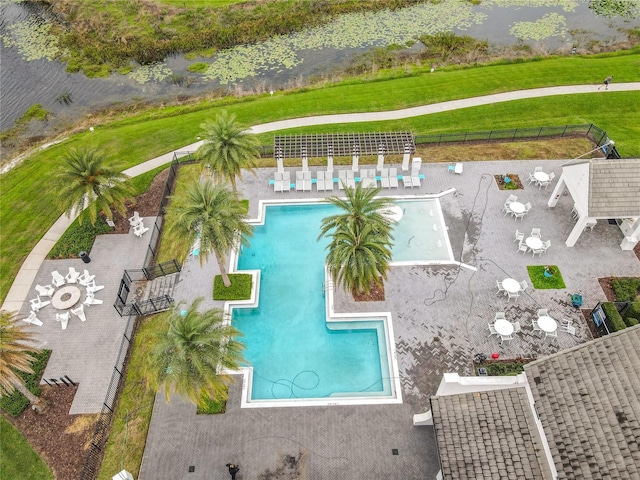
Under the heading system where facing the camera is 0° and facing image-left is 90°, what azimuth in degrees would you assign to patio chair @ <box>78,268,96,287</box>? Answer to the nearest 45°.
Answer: approximately 45°

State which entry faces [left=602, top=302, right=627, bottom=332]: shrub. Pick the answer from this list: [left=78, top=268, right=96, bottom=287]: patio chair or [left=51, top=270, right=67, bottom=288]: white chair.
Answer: the white chair

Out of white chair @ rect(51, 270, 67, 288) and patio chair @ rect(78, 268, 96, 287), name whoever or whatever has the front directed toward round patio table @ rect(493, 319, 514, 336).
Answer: the white chair

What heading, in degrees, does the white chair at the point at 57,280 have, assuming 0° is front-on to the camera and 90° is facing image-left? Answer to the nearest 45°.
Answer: approximately 315°

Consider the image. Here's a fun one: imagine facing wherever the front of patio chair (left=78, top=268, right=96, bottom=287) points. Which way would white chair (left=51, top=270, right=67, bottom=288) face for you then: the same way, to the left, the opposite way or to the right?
to the left

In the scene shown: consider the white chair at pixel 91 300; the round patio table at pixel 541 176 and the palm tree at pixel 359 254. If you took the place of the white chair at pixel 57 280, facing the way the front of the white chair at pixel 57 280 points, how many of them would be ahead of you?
3
